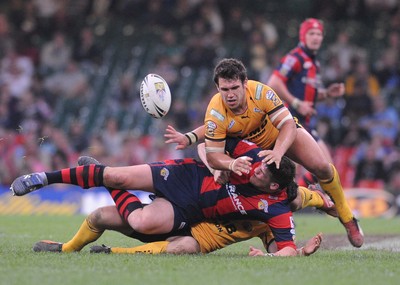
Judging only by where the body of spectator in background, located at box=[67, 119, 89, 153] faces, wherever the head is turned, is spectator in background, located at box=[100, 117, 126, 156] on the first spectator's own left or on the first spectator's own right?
on the first spectator's own left

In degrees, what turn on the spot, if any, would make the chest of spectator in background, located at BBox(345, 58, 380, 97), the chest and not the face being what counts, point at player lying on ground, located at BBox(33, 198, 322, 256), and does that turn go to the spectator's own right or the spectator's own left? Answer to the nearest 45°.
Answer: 0° — they already face them

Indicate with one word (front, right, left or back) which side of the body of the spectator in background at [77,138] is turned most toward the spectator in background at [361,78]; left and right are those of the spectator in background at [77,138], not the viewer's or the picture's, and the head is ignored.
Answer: left

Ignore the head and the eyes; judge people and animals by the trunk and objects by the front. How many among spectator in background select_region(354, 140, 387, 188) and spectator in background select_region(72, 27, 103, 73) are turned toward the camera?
2

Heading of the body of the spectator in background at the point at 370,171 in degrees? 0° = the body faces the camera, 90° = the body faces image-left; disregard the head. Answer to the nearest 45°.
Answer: approximately 0°

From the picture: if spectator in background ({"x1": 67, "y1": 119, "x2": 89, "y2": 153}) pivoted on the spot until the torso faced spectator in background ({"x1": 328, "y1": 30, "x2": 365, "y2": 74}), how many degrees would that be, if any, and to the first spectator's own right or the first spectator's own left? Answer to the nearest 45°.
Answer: approximately 90° to the first spectator's own left

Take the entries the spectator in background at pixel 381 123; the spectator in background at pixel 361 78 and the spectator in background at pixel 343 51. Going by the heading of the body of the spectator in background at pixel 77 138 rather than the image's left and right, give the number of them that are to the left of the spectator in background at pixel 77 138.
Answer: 3

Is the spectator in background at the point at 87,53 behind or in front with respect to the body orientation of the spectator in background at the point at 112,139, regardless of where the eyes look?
behind

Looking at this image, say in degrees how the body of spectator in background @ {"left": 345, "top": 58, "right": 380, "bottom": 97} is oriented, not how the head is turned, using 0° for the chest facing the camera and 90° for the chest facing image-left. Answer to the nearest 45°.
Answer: approximately 0°
